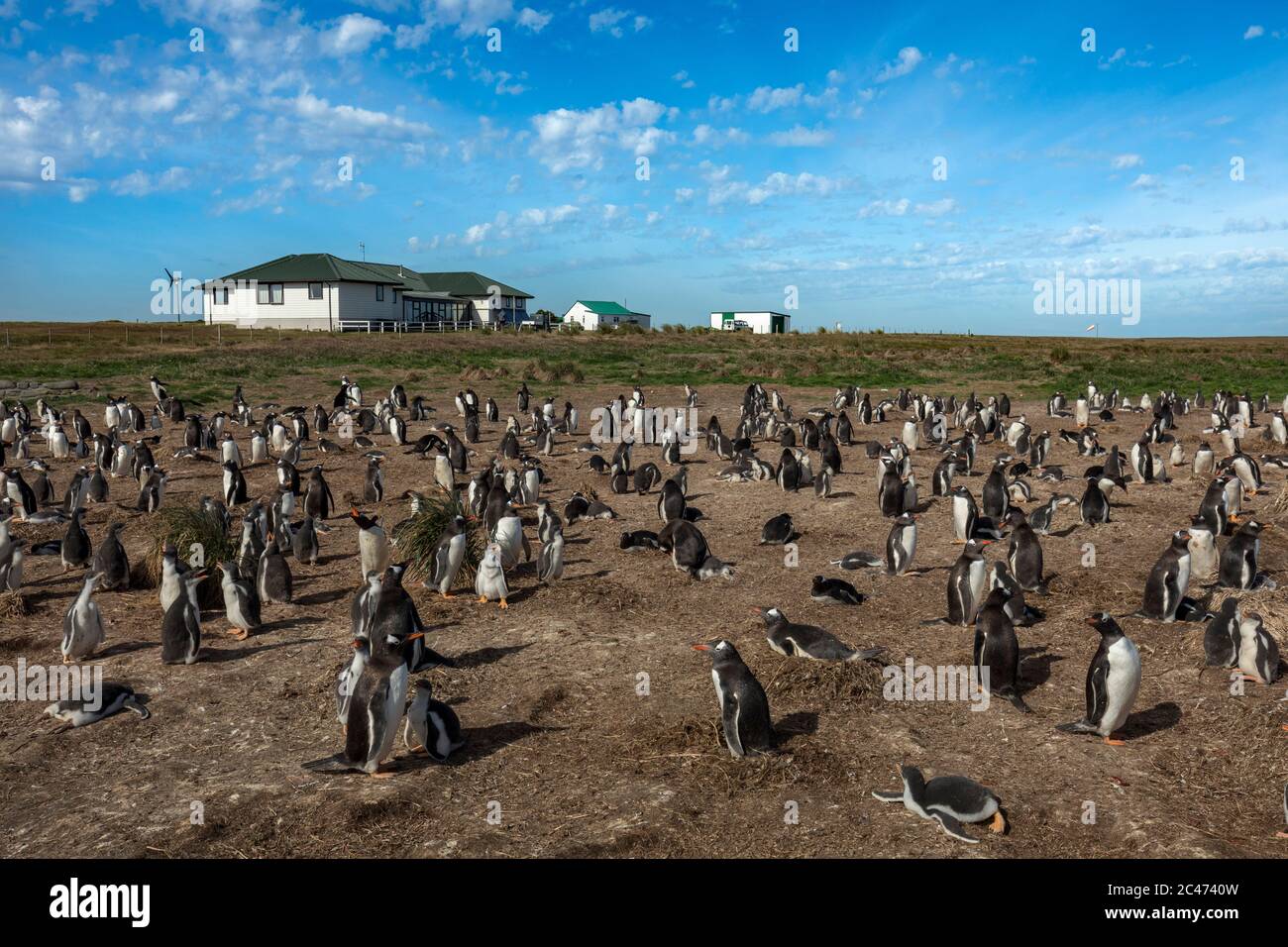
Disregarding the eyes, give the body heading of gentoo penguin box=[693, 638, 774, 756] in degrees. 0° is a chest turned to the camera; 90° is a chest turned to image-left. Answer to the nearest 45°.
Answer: approximately 135°

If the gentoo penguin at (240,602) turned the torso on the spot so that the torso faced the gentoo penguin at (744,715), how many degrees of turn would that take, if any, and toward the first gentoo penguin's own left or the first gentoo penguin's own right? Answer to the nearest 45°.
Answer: approximately 90° to the first gentoo penguin's own left

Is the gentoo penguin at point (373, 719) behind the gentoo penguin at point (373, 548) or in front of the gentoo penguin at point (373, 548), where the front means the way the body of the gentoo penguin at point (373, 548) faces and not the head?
in front

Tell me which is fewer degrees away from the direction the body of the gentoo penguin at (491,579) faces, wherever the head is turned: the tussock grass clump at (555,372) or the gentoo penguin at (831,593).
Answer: the gentoo penguin

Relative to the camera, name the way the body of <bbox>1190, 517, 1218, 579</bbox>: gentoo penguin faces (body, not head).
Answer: toward the camera

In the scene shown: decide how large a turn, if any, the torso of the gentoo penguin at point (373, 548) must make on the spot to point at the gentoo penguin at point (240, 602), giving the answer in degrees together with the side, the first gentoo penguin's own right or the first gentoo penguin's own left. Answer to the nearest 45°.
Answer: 0° — it already faces it

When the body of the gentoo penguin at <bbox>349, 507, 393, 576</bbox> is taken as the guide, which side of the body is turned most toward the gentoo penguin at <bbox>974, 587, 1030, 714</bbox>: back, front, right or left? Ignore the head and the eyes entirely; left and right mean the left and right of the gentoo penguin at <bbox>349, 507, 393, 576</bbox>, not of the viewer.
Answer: left

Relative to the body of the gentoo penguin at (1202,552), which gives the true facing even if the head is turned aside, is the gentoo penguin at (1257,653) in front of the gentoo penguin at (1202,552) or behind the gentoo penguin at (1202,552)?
in front

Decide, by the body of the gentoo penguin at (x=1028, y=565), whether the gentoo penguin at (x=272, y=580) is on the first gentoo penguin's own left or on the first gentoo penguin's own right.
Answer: on the first gentoo penguin's own left

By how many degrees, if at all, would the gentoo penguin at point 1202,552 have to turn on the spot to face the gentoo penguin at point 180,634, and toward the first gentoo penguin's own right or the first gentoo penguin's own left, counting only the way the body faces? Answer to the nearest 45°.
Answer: approximately 45° to the first gentoo penguin's own right
